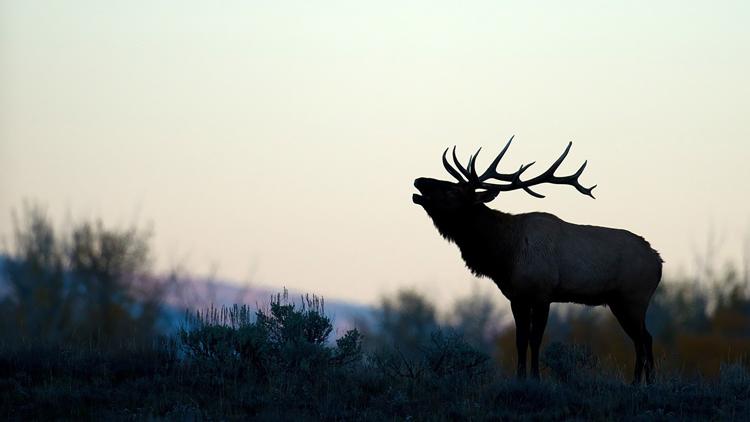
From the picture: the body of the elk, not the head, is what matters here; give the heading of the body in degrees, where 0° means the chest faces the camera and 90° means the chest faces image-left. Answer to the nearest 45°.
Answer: approximately 90°
